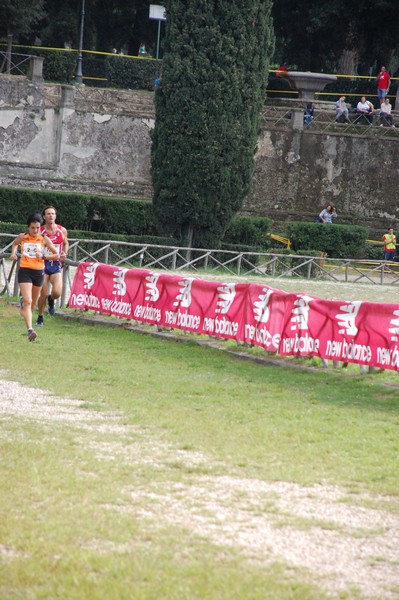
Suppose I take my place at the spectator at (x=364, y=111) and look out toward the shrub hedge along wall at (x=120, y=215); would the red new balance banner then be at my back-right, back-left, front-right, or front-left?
front-left

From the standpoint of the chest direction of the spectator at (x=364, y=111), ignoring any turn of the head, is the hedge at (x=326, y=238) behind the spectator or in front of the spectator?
in front

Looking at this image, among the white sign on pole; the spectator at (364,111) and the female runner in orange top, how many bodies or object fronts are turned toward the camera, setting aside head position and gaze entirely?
3

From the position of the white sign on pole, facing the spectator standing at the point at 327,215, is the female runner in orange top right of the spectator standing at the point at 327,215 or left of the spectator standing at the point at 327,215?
right

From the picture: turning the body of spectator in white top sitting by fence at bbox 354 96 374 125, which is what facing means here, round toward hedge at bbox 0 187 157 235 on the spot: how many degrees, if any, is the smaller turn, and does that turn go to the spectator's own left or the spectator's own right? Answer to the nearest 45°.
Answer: approximately 45° to the spectator's own right

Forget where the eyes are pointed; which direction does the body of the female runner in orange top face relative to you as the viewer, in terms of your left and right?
facing the viewer

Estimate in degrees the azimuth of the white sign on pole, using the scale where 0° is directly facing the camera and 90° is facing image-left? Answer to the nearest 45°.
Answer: approximately 0°

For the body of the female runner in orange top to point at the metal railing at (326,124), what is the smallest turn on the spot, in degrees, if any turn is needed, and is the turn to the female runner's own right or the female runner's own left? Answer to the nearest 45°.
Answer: approximately 180°

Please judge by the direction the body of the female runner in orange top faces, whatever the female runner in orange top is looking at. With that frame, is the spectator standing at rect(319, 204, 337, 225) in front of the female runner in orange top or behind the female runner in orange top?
behind

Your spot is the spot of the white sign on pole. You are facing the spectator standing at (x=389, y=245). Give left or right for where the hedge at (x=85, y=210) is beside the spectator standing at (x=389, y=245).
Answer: right

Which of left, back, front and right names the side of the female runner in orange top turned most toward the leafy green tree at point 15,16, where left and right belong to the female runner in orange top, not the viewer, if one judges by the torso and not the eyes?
back

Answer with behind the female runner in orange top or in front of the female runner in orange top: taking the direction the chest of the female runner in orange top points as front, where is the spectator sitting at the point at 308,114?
behind

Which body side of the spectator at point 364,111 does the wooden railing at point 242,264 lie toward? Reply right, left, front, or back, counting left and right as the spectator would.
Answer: front

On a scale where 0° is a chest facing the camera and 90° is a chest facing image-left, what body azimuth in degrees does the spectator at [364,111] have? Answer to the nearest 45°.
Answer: approximately 0°
